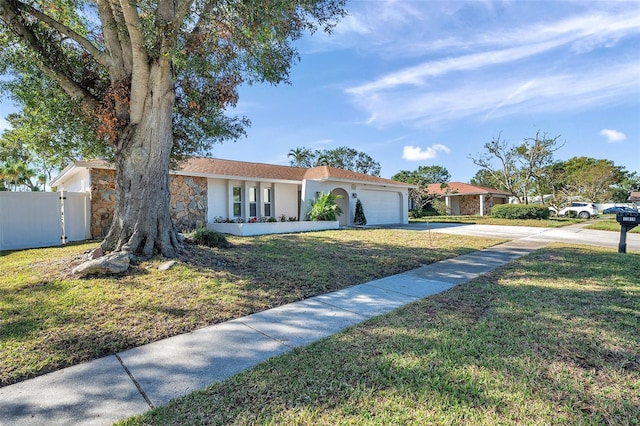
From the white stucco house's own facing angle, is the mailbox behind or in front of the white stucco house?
in front

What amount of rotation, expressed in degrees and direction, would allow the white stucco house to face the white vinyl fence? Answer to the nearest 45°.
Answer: approximately 90° to its right

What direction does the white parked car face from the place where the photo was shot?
facing to the left of the viewer

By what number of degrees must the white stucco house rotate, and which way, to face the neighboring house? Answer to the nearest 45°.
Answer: approximately 90° to its left

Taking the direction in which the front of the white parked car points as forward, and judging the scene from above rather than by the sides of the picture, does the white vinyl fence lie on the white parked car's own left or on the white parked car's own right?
on the white parked car's own left

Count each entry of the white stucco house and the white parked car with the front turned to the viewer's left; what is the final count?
1
